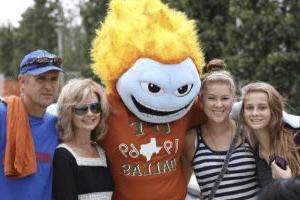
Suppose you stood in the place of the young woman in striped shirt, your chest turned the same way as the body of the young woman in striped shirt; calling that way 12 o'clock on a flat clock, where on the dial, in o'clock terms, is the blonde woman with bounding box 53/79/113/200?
The blonde woman is roughly at 2 o'clock from the young woman in striped shirt.

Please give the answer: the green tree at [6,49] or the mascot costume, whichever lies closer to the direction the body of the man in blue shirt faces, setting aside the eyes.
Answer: the mascot costume

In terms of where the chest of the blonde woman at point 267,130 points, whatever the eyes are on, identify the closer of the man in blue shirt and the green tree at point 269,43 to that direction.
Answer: the man in blue shirt

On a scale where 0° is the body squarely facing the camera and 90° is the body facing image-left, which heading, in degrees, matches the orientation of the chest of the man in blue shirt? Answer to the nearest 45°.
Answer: approximately 315°

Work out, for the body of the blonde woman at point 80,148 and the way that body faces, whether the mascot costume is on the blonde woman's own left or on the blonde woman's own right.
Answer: on the blonde woman's own left

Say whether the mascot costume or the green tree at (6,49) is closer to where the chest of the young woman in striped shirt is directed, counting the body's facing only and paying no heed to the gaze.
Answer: the mascot costume

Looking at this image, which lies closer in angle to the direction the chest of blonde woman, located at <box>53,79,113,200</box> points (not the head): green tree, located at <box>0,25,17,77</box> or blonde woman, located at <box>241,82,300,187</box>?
the blonde woman

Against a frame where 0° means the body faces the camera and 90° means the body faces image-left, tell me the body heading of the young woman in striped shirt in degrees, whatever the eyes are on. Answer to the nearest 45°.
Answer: approximately 0°
